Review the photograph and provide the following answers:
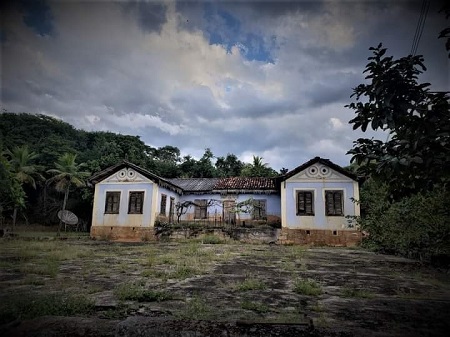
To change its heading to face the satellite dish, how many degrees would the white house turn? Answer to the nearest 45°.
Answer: approximately 90° to its right

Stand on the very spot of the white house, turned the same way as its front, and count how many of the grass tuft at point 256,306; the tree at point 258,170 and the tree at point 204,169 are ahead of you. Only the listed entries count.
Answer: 1

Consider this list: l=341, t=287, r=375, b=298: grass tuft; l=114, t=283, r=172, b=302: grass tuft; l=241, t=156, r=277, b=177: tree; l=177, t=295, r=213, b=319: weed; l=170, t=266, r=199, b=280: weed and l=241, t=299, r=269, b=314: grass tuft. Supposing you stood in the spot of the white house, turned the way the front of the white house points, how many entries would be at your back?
1

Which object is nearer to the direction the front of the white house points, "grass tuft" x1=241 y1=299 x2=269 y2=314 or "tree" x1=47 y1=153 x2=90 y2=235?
the grass tuft

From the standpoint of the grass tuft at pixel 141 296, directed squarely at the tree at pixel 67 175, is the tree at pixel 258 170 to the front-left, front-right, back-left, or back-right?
front-right

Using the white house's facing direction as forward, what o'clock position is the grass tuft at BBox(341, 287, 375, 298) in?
The grass tuft is roughly at 12 o'clock from the white house.

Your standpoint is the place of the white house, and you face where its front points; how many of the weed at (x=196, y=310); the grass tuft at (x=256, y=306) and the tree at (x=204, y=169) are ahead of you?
2

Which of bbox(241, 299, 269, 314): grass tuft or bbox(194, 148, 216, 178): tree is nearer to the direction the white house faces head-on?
the grass tuft

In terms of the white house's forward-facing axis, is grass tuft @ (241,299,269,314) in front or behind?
in front

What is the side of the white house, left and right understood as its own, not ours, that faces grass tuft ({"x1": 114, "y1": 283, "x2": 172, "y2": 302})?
front

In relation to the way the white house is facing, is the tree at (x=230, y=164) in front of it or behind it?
behind

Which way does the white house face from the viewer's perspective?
toward the camera

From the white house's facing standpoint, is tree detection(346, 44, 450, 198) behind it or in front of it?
in front

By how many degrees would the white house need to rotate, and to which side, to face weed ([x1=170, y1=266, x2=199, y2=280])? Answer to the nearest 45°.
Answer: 0° — it already faces it
